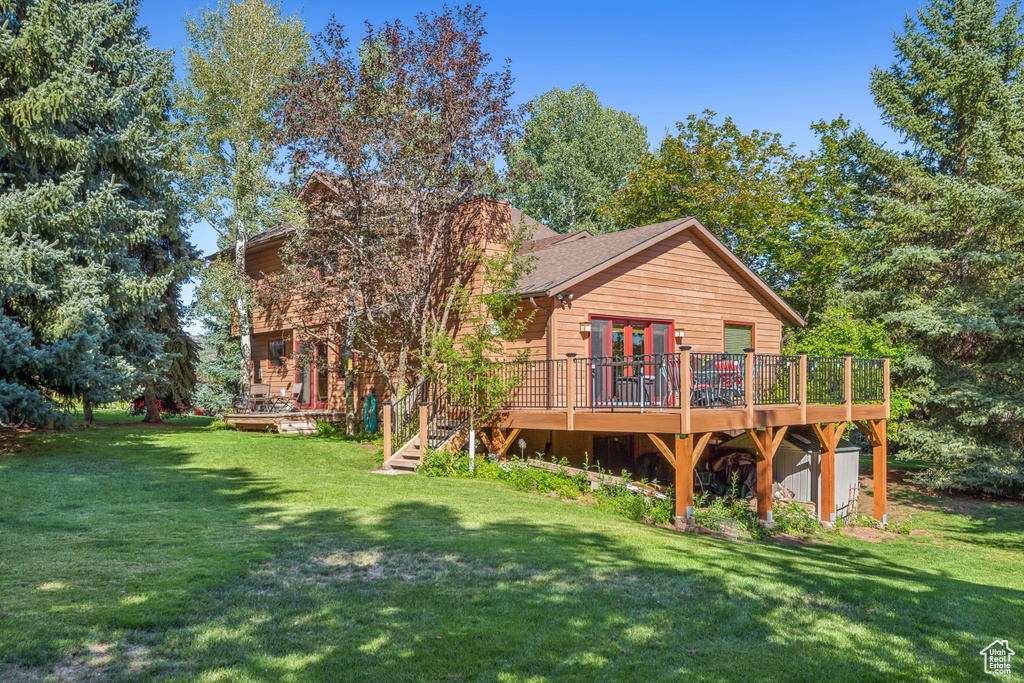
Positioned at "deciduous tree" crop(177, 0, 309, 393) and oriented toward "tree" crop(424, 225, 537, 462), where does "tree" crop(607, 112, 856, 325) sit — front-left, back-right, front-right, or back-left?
front-left

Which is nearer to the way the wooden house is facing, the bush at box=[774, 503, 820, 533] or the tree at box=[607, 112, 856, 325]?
the bush

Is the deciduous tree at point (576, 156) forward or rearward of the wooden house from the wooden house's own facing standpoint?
rearward
